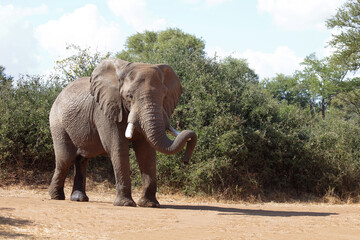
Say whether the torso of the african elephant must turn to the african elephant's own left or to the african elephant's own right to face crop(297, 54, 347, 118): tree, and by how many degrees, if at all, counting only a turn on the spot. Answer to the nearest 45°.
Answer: approximately 90° to the african elephant's own left

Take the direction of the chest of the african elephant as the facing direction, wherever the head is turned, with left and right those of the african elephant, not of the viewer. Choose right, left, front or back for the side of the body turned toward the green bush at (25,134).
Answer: back

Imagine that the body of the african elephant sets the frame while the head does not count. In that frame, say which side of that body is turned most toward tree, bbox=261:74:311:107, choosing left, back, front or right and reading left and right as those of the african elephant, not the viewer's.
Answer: left

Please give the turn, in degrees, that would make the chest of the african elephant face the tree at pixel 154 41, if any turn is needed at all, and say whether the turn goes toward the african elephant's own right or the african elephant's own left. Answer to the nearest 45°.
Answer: approximately 135° to the african elephant's own left

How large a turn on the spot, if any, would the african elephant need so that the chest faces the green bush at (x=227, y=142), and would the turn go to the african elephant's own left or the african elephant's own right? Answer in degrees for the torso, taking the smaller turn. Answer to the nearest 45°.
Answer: approximately 90° to the african elephant's own left

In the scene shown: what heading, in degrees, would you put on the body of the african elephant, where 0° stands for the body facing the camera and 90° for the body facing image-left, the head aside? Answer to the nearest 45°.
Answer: approximately 315°
